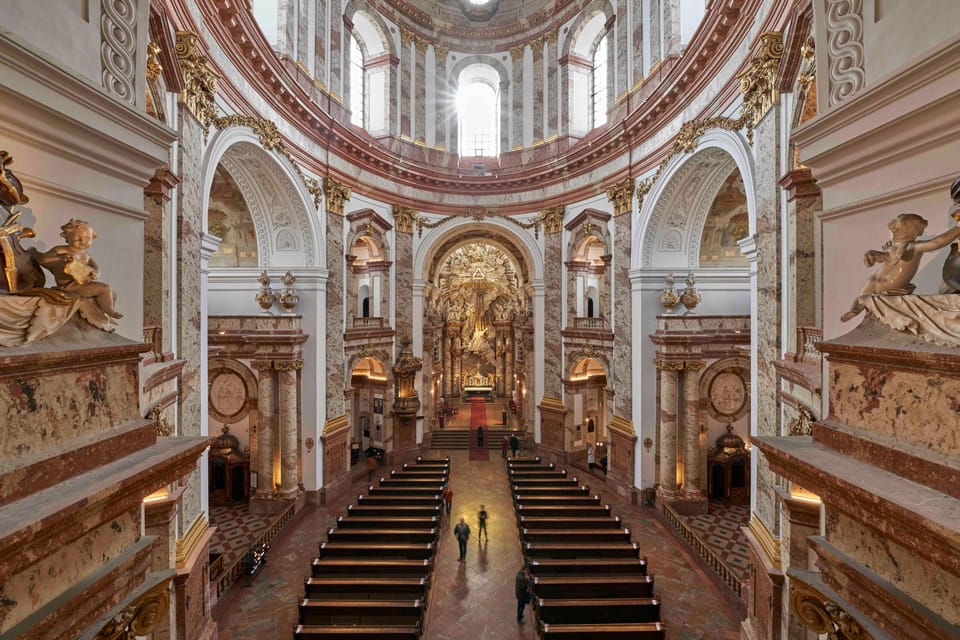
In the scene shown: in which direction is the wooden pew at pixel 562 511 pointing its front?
away from the camera

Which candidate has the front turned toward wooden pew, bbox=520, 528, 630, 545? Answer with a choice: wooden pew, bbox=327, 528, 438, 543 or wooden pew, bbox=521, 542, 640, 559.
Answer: wooden pew, bbox=521, 542, 640, 559

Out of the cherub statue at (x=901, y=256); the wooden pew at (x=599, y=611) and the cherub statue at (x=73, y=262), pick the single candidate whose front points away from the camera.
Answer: the wooden pew

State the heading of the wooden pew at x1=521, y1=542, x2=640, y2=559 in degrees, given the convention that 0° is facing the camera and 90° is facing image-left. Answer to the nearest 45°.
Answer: approximately 180°

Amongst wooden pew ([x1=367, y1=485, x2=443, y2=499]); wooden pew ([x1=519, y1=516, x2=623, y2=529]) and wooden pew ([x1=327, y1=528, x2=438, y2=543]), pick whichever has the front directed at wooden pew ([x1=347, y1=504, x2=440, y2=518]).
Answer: wooden pew ([x1=327, y1=528, x2=438, y2=543])

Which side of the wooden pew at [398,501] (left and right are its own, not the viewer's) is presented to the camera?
back

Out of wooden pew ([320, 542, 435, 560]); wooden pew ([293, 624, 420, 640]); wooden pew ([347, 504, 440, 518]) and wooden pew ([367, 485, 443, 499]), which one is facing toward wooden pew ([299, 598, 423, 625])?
wooden pew ([293, 624, 420, 640])

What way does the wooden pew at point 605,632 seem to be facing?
away from the camera

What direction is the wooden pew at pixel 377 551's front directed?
away from the camera

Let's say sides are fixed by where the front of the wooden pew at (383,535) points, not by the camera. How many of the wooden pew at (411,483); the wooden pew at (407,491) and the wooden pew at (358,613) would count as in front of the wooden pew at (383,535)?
2

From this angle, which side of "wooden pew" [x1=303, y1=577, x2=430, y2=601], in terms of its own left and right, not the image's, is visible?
back

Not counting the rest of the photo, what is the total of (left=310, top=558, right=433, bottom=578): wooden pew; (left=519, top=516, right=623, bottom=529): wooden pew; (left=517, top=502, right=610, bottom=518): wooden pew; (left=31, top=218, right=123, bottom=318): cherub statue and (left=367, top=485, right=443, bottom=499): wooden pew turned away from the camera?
4

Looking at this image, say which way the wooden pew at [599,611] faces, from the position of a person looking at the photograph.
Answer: facing away from the viewer

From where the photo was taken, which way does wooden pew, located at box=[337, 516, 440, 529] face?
away from the camera

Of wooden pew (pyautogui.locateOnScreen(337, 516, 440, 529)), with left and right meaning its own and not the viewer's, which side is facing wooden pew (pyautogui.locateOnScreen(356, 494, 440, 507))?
front

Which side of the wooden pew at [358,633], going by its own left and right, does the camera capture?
back

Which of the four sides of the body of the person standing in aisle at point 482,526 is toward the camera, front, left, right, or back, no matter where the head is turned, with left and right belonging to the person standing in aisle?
back

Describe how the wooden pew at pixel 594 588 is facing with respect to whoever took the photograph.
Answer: facing away from the viewer

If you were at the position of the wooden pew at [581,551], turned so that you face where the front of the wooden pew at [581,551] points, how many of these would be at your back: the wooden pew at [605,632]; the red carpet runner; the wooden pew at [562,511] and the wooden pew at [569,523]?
1

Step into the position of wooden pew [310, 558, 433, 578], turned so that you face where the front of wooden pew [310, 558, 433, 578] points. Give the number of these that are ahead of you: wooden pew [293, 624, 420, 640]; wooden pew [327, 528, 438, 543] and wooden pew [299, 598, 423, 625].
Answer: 1

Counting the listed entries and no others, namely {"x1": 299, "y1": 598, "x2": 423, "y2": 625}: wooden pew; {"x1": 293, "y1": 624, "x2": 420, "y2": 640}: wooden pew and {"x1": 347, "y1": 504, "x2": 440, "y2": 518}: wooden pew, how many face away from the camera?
3

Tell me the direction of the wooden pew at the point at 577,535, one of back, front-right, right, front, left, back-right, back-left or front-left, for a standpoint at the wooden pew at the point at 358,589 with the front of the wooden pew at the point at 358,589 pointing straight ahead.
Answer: right

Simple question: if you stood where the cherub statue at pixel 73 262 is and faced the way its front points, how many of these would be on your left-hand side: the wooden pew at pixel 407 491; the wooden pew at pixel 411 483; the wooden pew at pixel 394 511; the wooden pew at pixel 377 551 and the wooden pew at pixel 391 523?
5
